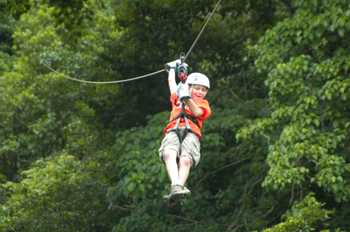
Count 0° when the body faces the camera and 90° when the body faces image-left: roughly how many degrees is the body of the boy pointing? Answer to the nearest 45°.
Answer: approximately 0°
